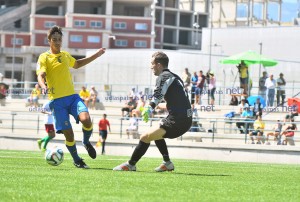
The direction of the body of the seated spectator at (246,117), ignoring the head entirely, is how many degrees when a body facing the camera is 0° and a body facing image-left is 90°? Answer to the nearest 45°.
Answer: approximately 45°

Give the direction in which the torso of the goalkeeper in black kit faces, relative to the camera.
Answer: to the viewer's left

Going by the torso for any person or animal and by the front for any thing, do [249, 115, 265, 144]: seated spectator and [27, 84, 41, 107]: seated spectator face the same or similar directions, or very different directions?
same or similar directions

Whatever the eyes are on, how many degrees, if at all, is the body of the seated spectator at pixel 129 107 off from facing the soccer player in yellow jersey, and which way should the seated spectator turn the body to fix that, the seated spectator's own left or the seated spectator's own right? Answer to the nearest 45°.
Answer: approximately 45° to the seated spectator's own left

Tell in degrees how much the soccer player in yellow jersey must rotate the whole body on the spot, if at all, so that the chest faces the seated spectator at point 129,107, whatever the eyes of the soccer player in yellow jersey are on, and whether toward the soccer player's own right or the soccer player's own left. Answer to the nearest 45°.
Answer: approximately 135° to the soccer player's own left

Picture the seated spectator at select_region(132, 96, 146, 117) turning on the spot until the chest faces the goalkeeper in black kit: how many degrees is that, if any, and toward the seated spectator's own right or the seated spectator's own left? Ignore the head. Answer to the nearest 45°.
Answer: approximately 45° to the seated spectator's own left

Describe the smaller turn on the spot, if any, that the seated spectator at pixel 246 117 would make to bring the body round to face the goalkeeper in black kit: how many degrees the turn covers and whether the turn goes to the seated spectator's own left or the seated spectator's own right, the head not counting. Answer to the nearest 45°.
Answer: approximately 45° to the seated spectator's own left

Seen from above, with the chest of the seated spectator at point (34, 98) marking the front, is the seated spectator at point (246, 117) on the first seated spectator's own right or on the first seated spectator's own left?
on the first seated spectator's own left

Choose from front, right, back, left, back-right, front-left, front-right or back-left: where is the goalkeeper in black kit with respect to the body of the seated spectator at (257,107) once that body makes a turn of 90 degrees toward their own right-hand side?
left

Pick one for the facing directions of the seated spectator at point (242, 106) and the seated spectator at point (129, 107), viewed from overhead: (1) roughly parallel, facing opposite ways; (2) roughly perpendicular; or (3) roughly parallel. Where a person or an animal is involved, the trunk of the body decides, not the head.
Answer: roughly parallel

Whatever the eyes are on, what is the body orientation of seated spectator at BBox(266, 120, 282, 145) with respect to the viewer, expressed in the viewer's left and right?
facing the viewer and to the left of the viewer

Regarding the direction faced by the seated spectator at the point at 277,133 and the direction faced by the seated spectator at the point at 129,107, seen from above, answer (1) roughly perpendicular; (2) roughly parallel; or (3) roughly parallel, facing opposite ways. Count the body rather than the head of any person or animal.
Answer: roughly parallel

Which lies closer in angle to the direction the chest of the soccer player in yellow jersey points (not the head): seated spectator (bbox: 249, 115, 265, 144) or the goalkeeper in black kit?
the goalkeeper in black kit

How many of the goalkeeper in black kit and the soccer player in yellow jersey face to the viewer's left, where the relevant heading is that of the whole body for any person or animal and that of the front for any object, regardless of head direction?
1

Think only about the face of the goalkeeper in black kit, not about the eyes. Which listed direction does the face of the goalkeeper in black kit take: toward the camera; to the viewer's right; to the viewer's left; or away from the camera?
to the viewer's left
